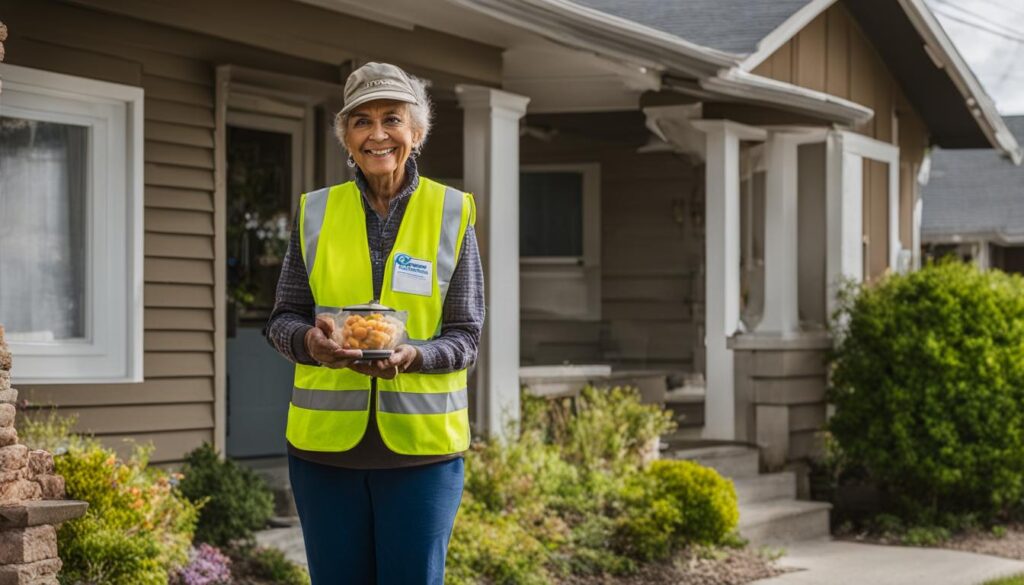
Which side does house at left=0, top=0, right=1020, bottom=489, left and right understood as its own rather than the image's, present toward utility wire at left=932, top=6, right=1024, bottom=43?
left

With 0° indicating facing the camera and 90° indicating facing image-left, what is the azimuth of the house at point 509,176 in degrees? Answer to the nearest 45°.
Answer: approximately 315°

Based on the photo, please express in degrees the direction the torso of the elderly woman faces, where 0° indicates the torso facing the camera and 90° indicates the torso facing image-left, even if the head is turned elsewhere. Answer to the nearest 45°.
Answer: approximately 0°

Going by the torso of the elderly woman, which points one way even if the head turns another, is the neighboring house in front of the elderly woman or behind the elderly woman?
behind

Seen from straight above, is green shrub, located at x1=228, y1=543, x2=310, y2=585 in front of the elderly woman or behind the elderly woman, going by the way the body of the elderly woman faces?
behind

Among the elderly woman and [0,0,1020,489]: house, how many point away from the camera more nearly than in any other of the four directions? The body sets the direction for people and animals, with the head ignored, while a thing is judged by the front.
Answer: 0

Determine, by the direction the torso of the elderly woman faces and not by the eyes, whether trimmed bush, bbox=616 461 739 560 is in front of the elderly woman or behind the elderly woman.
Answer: behind
